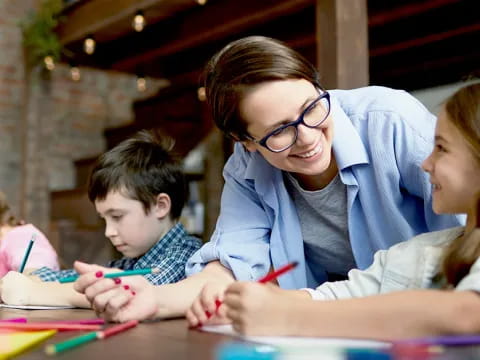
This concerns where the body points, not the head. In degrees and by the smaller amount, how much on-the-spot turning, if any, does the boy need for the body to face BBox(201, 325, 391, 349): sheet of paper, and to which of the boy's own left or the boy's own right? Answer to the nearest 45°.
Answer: approximately 45° to the boy's own left

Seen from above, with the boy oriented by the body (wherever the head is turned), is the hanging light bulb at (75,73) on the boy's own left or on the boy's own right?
on the boy's own right

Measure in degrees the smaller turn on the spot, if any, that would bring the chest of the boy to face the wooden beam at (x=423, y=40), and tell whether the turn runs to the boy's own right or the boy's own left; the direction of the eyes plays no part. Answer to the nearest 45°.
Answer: approximately 180°

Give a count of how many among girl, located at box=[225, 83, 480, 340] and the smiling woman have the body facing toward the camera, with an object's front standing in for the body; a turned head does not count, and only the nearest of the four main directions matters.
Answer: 1

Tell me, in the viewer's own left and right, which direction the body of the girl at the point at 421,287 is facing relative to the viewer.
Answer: facing to the left of the viewer

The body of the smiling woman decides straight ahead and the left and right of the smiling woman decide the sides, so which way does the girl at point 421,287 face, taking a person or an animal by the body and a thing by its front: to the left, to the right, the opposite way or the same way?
to the right

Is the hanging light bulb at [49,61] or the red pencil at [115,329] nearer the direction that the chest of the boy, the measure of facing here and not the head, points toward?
the red pencil

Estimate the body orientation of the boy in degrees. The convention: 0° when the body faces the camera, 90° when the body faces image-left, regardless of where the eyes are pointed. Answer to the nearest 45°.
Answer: approximately 45°

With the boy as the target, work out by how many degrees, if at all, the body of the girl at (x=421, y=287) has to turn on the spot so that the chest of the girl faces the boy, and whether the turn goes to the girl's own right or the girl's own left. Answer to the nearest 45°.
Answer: approximately 45° to the girl's own right

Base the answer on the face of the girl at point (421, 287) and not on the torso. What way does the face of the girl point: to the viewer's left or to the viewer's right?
to the viewer's left

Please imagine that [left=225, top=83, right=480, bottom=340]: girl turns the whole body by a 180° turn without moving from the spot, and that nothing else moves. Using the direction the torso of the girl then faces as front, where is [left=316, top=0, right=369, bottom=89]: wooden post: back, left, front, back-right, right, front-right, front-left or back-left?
left

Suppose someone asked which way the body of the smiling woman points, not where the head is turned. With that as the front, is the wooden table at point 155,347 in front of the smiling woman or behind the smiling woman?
in front

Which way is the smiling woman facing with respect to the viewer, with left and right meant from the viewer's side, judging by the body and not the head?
facing the viewer

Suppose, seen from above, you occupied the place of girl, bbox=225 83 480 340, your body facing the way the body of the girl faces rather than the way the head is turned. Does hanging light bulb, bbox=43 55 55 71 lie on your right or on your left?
on your right
